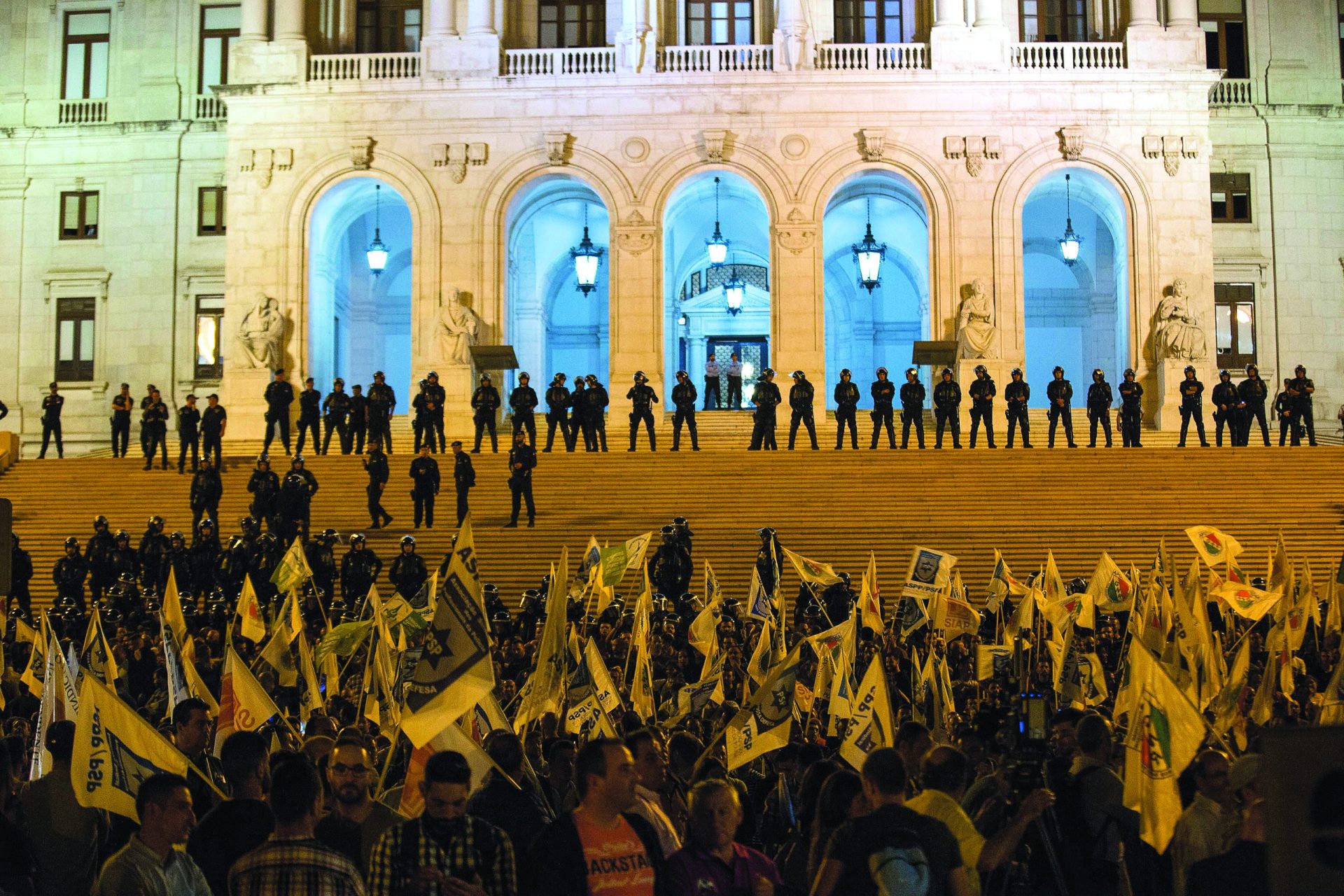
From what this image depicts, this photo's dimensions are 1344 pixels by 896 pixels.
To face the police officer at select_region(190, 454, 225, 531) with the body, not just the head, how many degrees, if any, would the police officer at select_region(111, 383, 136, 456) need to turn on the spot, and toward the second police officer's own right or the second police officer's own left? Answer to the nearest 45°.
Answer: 0° — they already face them

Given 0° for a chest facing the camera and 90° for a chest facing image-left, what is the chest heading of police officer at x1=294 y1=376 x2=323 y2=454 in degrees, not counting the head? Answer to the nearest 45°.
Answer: approximately 0°

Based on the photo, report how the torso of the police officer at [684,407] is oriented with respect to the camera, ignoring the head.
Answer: toward the camera

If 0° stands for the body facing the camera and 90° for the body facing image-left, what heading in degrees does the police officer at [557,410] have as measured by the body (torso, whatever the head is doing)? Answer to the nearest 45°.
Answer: approximately 0°

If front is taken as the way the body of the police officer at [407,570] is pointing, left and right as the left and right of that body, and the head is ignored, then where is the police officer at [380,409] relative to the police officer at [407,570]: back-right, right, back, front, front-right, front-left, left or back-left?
back

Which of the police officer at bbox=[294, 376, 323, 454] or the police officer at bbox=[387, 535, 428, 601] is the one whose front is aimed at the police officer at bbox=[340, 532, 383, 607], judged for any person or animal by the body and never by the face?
the police officer at bbox=[294, 376, 323, 454]

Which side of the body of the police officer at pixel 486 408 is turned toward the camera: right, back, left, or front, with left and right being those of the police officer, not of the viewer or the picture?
front

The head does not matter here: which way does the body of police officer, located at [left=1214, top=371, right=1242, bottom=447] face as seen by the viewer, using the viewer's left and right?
facing the viewer

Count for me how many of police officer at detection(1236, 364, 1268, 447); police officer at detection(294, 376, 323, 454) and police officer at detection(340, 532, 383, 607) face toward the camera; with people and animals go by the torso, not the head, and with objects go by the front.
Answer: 3

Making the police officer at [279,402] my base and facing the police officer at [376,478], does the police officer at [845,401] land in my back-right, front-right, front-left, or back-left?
front-left
